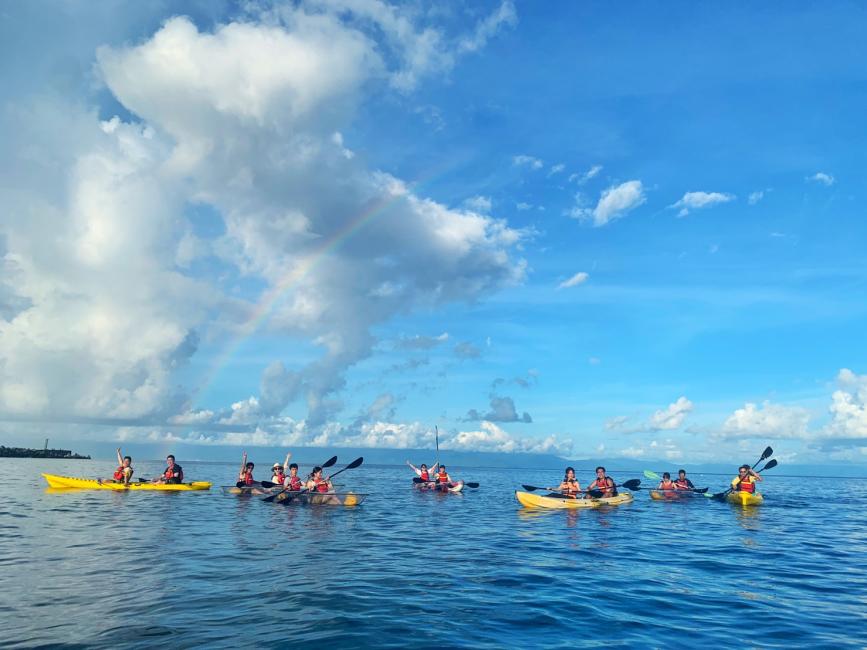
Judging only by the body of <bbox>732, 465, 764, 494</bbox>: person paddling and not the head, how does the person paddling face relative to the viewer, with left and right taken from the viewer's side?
facing the viewer

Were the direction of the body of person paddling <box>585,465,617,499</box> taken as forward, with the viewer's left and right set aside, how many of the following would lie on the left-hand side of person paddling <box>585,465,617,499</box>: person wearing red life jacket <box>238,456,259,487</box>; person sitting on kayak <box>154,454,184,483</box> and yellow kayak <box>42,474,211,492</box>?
0

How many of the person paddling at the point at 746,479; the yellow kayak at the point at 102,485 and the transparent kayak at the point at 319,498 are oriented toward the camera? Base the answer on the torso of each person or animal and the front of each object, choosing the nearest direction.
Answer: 1

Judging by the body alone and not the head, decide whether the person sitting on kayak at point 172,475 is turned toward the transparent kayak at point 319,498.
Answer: no

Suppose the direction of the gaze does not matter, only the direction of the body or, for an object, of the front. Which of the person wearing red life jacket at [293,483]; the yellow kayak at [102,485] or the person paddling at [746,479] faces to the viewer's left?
the yellow kayak

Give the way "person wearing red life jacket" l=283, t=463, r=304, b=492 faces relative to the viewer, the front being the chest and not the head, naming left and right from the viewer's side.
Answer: facing the viewer and to the right of the viewer

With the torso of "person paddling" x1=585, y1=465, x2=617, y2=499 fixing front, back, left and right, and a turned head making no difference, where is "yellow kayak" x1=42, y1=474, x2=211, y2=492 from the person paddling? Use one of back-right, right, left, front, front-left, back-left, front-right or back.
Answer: front-right

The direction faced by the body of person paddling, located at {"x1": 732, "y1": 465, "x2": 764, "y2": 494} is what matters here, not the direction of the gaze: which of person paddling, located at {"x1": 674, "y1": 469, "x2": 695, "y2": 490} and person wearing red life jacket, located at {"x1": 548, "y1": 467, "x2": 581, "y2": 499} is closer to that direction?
the person wearing red life jacket

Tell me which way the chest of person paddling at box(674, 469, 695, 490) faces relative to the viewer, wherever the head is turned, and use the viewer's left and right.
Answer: facing the viewer and to the left of the viewer

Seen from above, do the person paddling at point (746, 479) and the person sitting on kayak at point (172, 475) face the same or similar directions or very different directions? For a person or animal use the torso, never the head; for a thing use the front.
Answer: same or similar directions

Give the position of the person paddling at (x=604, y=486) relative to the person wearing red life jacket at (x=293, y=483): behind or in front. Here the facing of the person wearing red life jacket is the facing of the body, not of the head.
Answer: in front

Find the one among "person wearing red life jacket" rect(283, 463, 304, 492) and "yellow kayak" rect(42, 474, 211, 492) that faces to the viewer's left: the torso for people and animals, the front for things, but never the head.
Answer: the yellow kayak

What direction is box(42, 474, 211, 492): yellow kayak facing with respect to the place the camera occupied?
facing to the left of the viewer

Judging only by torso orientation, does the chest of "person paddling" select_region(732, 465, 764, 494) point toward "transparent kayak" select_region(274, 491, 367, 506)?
no
